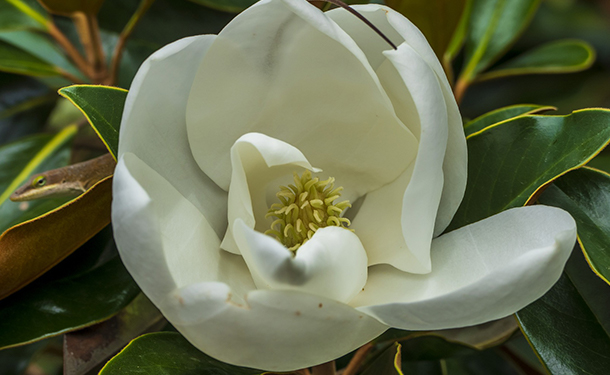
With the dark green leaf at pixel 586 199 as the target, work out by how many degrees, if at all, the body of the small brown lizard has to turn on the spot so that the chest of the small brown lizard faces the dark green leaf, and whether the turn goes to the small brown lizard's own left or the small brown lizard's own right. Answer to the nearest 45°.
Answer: approximately 135° to the small brown lizard's own left

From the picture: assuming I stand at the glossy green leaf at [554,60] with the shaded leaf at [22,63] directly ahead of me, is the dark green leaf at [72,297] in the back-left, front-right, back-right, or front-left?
front-left

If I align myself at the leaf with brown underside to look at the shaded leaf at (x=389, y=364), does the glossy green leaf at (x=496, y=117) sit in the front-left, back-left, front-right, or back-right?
front-left

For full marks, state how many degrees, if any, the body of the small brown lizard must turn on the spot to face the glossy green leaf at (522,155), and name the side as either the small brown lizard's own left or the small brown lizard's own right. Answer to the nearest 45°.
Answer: approximately 135° to the small brown lizard's own left

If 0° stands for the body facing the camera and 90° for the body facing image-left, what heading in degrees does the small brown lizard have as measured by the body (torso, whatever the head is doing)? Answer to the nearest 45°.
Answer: approximately 90°

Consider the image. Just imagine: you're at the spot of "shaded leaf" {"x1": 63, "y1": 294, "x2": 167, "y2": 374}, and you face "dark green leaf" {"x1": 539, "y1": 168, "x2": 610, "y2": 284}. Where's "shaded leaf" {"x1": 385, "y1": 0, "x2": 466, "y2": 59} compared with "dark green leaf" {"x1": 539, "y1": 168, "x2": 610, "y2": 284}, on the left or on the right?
left

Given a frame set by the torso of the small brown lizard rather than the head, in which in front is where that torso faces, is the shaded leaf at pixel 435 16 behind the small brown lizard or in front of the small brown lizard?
behind
